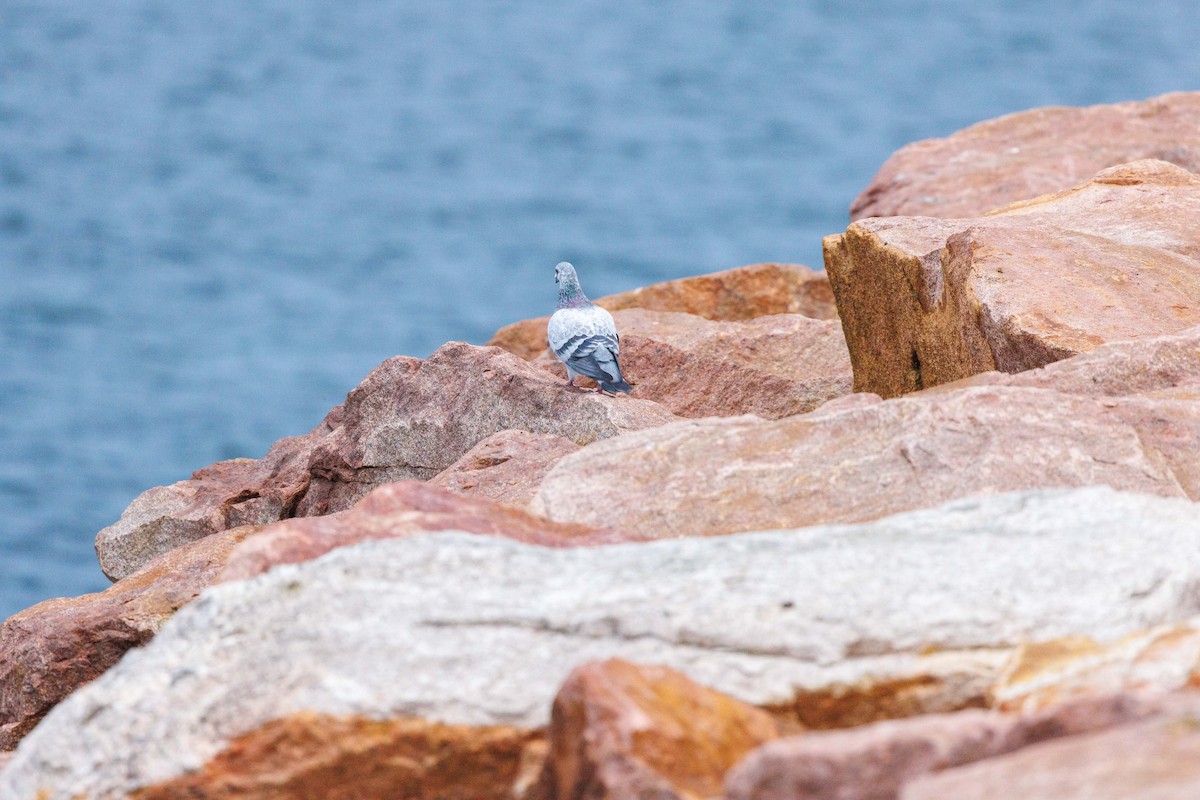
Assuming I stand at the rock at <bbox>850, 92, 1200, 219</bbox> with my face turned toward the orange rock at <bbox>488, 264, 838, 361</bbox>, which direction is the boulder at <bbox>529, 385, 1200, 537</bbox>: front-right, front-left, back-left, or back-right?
front-left

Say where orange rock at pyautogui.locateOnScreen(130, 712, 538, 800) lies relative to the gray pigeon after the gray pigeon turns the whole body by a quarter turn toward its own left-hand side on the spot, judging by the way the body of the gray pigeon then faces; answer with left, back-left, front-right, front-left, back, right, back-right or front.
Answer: front-left

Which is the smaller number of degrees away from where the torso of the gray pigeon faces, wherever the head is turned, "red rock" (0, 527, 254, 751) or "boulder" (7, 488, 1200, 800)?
the red rock

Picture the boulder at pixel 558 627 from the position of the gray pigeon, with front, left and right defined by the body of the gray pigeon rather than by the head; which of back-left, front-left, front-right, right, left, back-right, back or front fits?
back-left

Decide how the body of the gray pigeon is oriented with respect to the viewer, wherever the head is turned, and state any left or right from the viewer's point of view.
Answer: facing away from the viewer and to the left of the viewer

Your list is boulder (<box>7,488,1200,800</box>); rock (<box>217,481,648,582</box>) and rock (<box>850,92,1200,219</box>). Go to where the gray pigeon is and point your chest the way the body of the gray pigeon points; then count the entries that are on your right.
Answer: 1

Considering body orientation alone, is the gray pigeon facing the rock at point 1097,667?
no

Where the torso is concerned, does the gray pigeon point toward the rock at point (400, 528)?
no

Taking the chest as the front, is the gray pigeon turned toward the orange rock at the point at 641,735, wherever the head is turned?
no

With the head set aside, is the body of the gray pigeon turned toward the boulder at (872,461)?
no

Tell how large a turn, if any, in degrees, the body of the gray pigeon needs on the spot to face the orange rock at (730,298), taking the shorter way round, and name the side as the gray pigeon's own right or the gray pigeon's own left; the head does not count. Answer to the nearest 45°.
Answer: approximately 45° to the gray pigeon's own right
